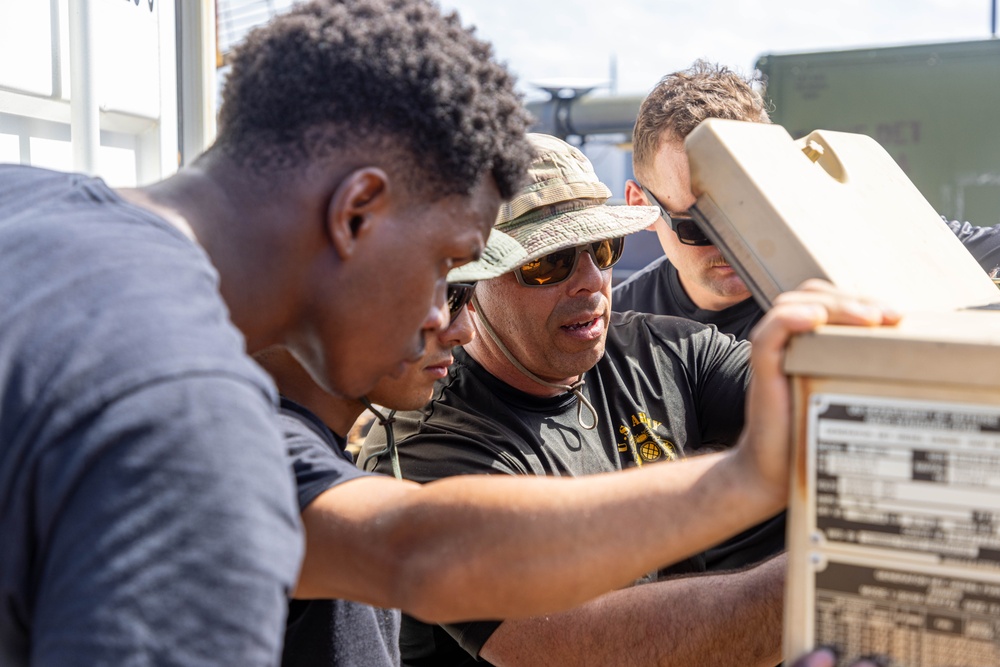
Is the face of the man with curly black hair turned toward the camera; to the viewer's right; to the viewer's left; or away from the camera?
to the viewer's right

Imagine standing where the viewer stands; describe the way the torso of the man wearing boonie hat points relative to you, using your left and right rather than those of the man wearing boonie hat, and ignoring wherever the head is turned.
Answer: facing the viewer and to the right of the viewer

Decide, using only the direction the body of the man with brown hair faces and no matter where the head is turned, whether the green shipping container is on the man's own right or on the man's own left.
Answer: on the man's own left

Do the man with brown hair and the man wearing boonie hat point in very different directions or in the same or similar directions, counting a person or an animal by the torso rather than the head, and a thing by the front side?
same or similar directions

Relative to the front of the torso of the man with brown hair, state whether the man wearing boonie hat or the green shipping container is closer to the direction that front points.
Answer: the man wearing boonie hat

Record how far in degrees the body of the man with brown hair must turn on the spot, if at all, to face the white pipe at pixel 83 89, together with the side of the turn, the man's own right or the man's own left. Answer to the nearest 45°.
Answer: approximately 90° to the man's own right

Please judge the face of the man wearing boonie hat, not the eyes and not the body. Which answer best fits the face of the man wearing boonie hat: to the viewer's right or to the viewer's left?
to the viewer's right

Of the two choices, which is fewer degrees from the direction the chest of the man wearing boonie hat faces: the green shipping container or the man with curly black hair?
the man with curly black hair

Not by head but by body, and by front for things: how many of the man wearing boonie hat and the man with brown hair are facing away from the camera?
0

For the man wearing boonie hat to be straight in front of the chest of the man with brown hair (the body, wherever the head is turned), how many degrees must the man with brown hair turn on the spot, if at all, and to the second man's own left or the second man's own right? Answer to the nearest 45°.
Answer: approximately 45° to the second man's own right
